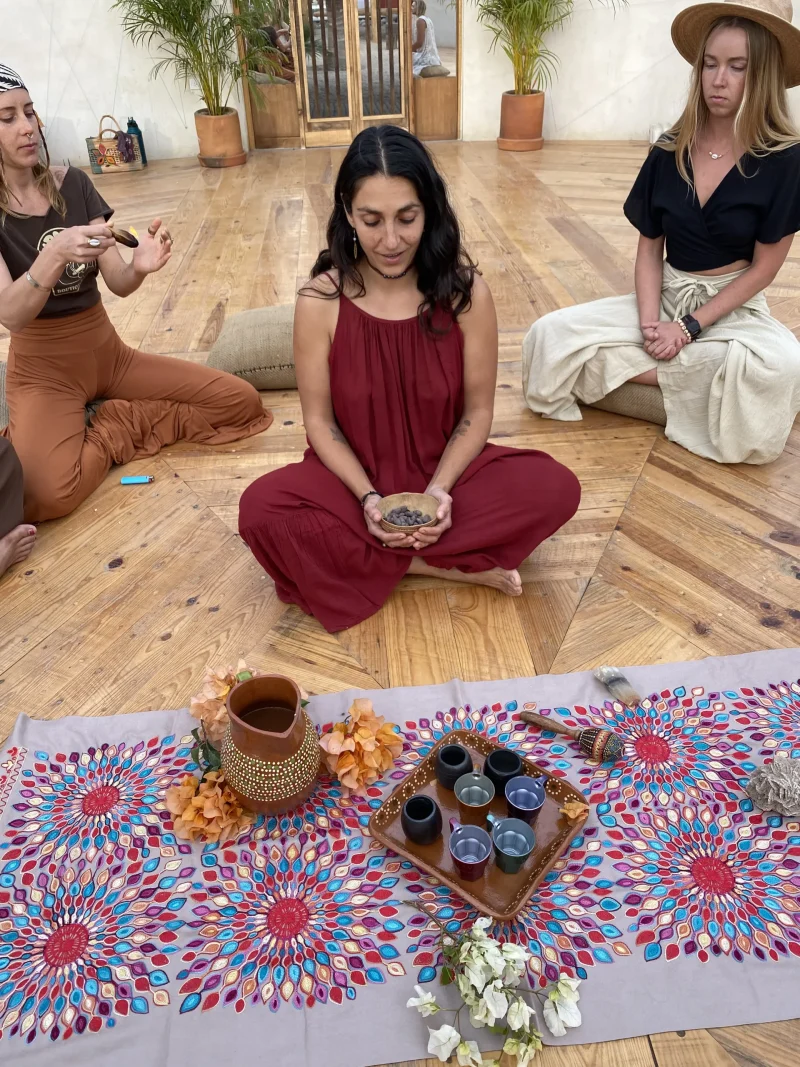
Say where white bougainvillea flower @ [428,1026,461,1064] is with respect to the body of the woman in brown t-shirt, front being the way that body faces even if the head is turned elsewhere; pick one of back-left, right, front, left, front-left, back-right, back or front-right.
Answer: front-right

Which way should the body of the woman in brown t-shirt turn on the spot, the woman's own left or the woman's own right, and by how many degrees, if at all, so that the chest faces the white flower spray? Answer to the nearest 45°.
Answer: approximately 45° to the woman's own right

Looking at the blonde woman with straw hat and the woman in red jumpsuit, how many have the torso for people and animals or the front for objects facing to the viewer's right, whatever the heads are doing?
0

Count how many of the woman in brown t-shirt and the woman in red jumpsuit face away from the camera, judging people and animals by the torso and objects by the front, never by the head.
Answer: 0

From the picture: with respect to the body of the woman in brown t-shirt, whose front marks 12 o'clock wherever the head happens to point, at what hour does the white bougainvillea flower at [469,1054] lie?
The white bougainvillea flower is roughly at 1 o'clock from the woman in brown t-shirt.

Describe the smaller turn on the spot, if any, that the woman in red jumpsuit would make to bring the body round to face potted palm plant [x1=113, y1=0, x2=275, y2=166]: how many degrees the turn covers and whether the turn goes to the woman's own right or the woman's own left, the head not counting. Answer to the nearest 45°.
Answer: approximately 180°

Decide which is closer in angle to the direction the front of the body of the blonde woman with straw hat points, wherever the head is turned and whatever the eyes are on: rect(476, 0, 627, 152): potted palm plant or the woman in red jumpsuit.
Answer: the woman in red jumpsuit

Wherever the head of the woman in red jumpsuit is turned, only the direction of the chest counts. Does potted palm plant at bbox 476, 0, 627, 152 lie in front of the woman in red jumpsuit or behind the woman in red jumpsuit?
behind

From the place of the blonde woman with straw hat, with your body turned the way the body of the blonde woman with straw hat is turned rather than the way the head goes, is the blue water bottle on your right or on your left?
on your right

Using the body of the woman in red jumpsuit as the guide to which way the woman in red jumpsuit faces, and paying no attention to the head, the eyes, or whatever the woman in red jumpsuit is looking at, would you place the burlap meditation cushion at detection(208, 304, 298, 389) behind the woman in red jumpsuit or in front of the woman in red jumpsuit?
behind

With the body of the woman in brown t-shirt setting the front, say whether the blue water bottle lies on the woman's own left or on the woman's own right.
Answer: on the woman's own left

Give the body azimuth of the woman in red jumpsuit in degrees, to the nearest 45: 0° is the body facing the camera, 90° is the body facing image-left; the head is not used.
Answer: approximately 0°

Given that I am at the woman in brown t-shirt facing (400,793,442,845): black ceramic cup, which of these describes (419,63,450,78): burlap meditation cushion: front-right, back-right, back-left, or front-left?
back-left

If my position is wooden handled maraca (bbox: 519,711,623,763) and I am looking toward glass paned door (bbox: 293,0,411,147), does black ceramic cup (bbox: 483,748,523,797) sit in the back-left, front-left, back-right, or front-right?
back-left
